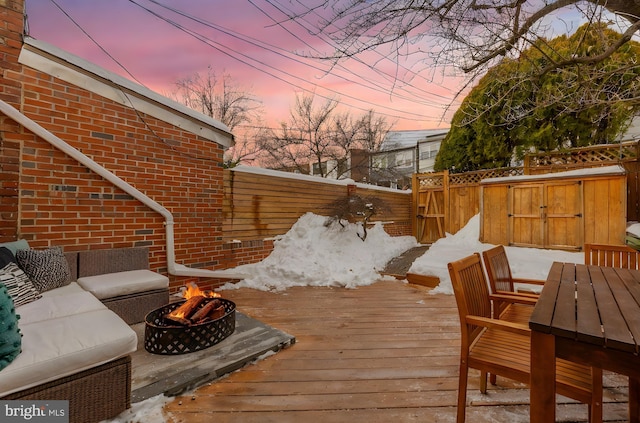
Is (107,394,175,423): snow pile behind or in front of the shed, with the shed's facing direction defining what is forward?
in front

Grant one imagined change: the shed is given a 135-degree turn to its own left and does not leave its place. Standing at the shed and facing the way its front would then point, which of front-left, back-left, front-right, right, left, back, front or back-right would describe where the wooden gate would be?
left

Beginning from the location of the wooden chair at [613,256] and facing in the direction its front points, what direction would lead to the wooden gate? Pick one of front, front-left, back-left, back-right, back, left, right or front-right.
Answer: back-right

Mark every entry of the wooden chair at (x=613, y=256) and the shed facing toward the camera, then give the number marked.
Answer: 2

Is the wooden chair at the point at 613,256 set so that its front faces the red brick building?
no

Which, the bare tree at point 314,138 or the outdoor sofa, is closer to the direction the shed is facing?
the outdoor sofa

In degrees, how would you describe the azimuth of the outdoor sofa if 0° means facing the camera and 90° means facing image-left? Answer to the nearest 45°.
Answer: approximately 315°

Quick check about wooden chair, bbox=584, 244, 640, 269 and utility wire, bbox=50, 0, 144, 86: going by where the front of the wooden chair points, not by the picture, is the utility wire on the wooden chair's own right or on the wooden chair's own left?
on the wooden chair's own right

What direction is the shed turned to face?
toward the camera

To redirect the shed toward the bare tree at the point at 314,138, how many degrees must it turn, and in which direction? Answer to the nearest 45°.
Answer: approximately 135° to its right

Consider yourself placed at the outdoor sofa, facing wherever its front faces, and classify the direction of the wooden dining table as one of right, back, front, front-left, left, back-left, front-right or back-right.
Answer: front

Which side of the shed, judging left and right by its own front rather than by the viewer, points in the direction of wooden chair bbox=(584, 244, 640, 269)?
front

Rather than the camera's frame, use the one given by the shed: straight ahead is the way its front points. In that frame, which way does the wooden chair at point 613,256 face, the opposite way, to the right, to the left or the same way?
the same way

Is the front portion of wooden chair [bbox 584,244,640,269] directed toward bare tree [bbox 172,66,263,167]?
no

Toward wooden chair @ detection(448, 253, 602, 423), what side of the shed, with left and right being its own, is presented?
front

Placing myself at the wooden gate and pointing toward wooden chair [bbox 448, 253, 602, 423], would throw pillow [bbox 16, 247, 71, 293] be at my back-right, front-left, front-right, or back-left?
front-right

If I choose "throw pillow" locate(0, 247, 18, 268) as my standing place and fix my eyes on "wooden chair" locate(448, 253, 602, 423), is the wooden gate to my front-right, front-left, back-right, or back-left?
front-left

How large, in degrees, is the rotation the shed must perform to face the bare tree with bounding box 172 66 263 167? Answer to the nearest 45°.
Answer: approximately 90° to its right

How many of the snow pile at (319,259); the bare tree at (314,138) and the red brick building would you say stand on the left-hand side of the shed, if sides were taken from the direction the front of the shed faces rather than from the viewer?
0

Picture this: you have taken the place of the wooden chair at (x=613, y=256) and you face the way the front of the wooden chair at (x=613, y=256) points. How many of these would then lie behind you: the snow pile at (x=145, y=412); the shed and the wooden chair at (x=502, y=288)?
1
